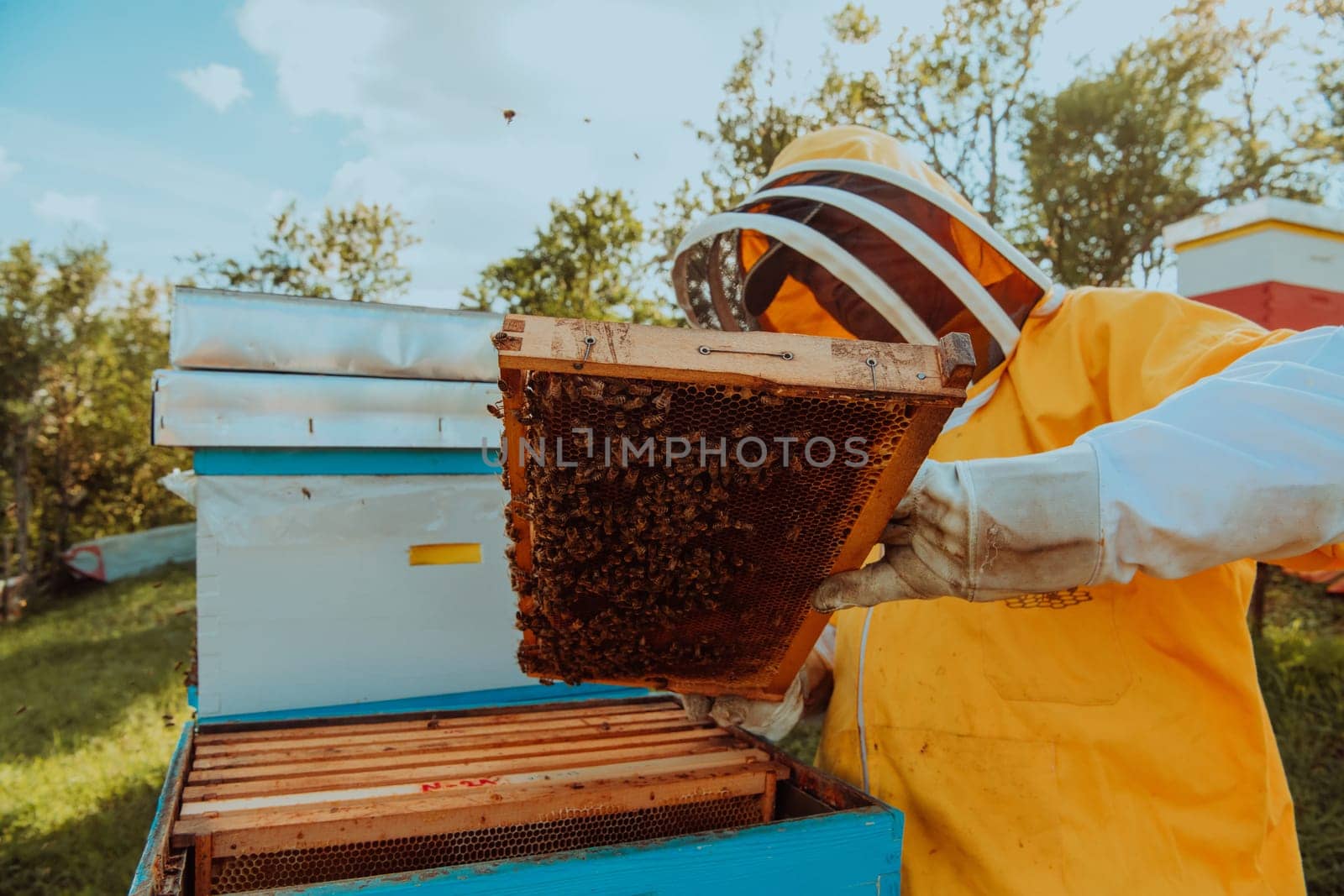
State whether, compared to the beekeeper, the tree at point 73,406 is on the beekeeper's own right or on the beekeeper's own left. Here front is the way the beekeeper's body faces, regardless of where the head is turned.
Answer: on the beekeeper's own right

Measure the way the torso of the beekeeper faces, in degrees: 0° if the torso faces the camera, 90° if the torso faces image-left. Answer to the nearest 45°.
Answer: approximately 45°

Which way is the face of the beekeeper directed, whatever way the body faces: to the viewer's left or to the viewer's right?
to the viewer's left

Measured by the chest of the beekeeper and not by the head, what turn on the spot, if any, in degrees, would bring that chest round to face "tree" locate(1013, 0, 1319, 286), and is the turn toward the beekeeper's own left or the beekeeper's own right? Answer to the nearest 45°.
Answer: approximately 135° to the beekeeper's own right
